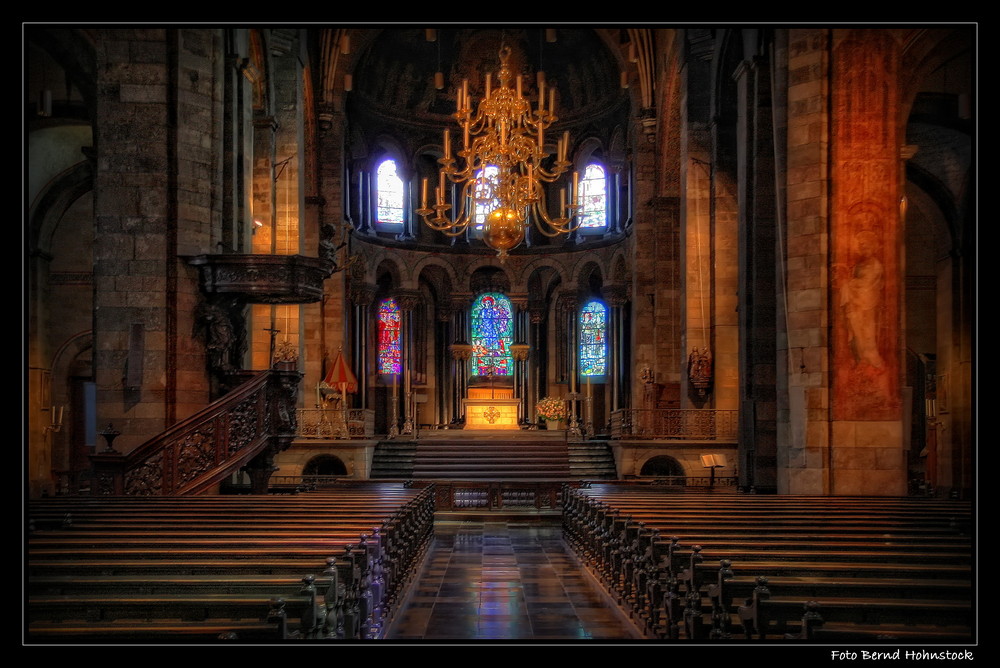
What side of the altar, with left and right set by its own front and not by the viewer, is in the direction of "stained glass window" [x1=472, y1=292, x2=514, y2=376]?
back

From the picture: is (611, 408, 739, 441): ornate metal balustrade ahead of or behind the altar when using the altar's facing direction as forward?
ahead

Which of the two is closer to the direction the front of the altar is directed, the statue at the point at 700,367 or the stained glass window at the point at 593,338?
the statue

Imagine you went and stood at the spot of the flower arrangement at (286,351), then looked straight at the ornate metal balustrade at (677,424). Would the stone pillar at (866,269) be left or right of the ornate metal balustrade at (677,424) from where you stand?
right

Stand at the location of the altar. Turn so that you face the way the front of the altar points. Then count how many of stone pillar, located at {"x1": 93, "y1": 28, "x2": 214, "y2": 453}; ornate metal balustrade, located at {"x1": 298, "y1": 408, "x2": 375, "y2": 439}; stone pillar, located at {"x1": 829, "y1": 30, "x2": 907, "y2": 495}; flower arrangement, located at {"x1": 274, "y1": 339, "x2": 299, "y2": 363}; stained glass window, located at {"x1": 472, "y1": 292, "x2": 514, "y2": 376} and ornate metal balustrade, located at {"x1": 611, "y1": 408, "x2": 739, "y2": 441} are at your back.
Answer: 1

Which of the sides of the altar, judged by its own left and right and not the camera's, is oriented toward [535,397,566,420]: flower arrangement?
left

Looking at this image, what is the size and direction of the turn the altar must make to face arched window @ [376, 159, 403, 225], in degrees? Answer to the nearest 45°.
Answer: approximately 135° to its right

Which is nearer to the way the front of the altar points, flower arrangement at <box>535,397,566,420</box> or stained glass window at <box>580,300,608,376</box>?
the flower arrangement

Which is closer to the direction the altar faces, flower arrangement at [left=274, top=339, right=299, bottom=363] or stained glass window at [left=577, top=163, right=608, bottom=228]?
the flower arrangement

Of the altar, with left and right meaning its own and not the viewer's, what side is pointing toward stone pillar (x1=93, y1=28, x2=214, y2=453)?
front

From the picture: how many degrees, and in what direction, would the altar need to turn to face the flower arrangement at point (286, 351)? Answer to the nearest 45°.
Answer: approximately 45° to its right

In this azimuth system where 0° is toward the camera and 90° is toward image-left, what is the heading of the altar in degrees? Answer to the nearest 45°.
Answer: approximately 0°

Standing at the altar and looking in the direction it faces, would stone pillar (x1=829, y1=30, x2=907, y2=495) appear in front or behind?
in front

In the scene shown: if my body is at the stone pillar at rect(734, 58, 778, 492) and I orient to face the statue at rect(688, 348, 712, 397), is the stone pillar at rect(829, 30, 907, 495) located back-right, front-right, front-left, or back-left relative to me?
back-right
